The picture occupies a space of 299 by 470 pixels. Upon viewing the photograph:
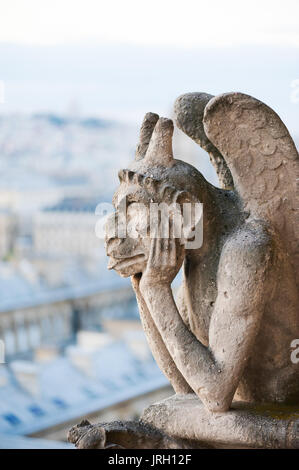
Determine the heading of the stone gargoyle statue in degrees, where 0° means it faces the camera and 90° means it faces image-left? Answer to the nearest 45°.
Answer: approximately 90°
